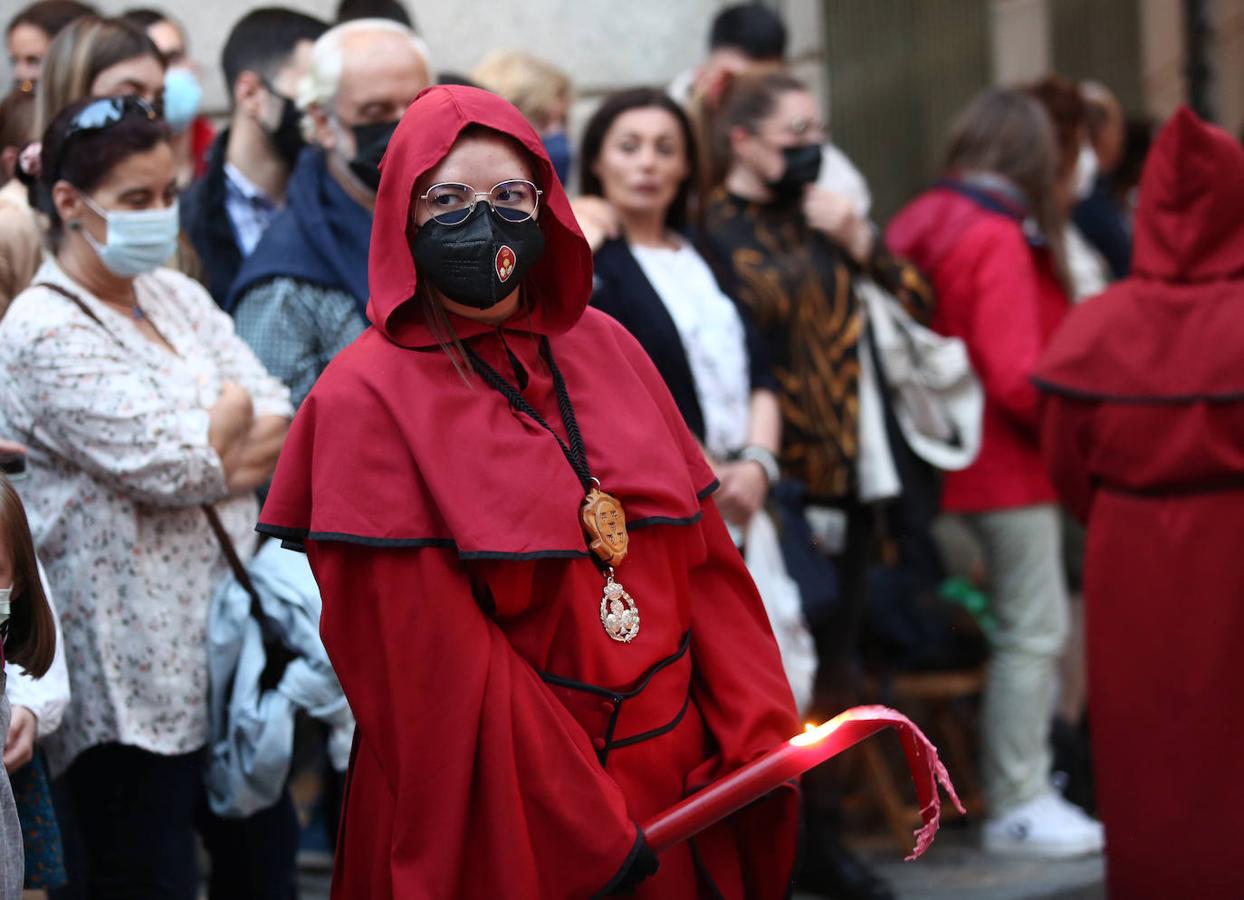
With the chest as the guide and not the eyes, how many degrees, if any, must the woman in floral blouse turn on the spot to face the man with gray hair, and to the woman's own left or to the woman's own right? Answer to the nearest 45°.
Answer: approximately 90° to the woman's own left

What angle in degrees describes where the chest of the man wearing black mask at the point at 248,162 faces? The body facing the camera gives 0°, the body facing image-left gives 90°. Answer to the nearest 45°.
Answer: approximately 315°

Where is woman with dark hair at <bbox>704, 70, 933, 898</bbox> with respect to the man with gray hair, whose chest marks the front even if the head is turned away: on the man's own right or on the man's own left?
on the man's own left

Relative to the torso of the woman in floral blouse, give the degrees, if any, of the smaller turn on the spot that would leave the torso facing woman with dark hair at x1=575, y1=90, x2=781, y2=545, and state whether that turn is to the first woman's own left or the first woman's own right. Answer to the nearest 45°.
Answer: approximately 90° to the first woman's own left

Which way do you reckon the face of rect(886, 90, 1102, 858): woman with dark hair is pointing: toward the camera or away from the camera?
away from the camera

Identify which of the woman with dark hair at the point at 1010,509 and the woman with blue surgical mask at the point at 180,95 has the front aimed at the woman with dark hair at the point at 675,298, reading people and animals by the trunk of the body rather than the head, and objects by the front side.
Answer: the woman with blue surgical mask

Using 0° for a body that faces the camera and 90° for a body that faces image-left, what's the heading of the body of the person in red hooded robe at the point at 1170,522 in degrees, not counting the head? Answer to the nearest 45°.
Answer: approximately 180°

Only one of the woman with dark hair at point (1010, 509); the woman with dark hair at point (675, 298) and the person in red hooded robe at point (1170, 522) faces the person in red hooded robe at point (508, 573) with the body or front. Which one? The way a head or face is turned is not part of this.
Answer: the woman with dark hair at point (675, 298)
